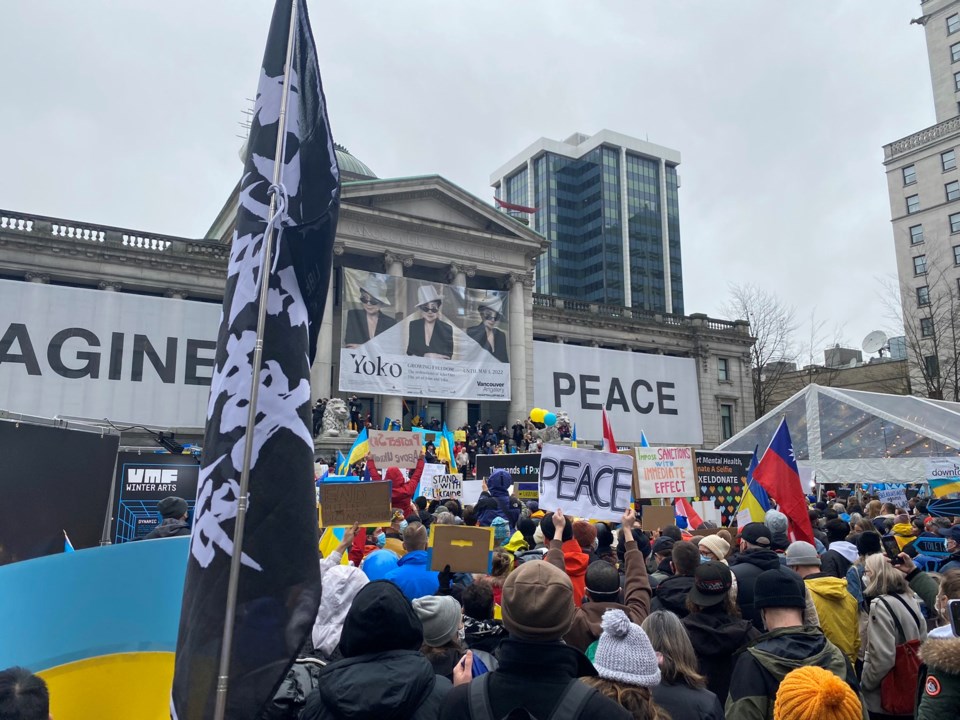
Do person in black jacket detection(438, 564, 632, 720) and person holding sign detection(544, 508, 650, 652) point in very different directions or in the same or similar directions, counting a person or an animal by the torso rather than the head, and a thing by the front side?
same or similar directions

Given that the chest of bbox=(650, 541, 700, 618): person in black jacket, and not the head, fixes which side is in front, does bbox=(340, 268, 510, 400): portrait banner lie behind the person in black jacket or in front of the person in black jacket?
in front

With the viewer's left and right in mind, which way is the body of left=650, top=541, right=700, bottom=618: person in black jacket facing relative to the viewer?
facing away from the viewer

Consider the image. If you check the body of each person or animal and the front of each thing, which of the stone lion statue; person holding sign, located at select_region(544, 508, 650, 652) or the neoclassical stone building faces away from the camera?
the person holding sign

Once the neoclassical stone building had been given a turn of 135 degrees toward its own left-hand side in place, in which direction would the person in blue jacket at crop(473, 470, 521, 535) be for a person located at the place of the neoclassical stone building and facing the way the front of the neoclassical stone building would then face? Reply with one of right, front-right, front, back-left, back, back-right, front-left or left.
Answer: back

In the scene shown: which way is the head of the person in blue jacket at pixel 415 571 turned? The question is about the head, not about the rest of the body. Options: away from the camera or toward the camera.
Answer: away from the camera

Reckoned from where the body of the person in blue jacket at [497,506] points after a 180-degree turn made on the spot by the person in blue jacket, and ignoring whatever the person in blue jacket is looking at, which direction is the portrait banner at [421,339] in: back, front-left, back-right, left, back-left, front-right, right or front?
back

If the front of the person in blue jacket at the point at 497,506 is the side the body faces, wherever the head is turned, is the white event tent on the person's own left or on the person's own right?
on the person's own right

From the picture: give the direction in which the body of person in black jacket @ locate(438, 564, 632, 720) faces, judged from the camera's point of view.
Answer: away from the camera

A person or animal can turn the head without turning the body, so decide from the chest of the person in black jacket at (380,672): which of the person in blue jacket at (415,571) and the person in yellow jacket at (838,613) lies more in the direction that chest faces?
the person in blue jacket

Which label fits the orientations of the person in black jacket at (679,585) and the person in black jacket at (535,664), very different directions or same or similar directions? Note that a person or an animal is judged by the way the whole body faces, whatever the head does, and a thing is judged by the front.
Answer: same or similar directions

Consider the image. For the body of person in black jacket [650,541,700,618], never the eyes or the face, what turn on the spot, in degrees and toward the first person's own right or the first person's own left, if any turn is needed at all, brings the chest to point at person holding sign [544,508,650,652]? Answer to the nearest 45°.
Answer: approximately 135° to the first person's own left

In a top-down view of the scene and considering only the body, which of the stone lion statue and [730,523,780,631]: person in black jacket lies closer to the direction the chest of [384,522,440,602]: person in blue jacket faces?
the stone lion statue

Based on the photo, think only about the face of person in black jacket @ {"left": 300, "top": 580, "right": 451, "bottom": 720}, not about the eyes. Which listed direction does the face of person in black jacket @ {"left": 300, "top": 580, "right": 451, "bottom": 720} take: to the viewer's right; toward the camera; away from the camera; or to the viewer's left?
away from the camera

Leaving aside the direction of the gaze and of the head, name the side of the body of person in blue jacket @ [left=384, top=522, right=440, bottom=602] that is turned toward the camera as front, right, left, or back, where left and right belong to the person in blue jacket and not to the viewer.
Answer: back

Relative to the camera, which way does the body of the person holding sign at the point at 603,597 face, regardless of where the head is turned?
away from the camera

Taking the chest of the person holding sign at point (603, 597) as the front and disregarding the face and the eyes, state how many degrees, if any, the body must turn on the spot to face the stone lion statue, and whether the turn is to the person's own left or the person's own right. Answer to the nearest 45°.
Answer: approximately 45° to the person's own left
